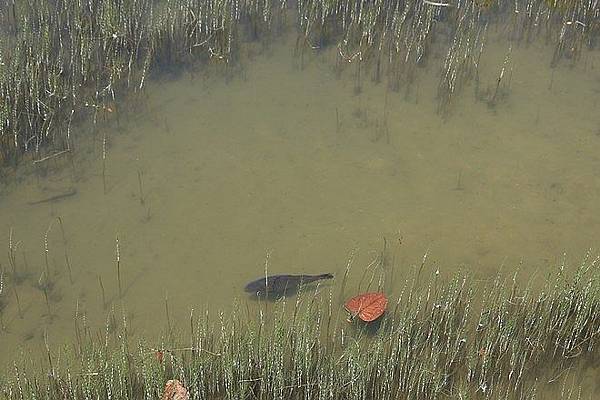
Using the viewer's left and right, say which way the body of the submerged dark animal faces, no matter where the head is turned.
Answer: facing to the left of the viewer
